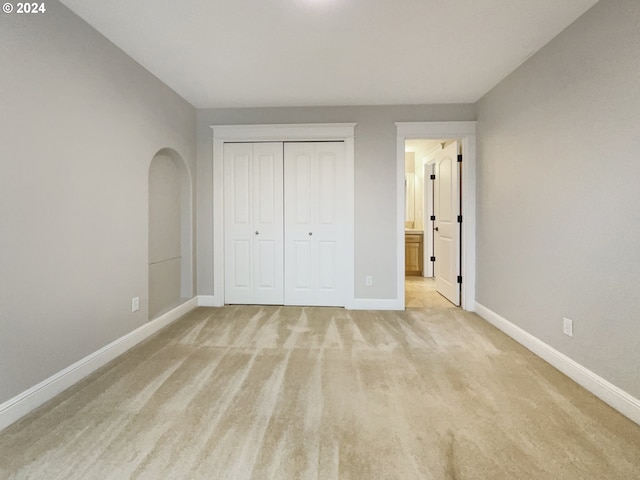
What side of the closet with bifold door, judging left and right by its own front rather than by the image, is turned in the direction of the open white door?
left

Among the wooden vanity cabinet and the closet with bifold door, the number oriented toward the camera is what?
2

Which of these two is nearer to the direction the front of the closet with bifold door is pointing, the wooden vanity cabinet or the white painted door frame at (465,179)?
the white painted door frame

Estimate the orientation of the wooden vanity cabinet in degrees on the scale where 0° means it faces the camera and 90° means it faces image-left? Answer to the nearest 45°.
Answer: approximately 0°

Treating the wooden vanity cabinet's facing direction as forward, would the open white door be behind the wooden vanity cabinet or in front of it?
in front

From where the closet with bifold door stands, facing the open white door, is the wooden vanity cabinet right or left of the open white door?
left

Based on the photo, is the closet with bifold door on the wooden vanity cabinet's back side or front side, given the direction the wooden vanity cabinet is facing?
on the front side

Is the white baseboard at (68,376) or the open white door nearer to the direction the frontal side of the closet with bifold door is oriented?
the white baseboard

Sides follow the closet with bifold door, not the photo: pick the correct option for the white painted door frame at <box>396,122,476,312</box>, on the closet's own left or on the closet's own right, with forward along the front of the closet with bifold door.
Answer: on the closet's own left
